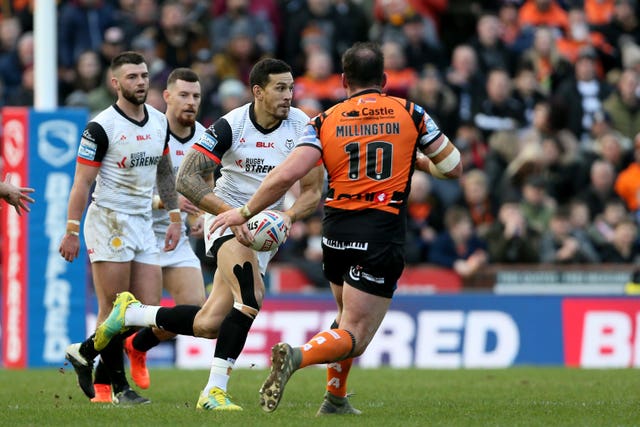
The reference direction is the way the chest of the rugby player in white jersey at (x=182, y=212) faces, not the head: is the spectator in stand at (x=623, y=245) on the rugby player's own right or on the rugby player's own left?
on the rugby player's own left

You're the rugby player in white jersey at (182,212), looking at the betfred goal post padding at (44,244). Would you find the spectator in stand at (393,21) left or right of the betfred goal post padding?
right

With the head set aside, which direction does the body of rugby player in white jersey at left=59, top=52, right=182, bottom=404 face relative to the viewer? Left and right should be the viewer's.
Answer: facing the viewer and to the right of the viewer

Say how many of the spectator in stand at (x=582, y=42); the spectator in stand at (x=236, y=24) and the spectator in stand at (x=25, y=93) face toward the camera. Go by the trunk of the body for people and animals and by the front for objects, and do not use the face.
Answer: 3

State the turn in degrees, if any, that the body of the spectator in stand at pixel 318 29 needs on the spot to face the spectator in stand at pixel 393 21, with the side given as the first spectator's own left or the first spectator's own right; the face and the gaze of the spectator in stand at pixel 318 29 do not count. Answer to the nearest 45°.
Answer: approximately 90° to the first spectator's own left
